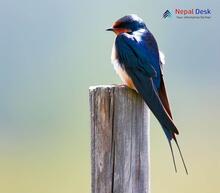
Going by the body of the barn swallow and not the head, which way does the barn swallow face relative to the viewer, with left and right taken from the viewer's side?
facing away from the viewer and to the left of the viewer
